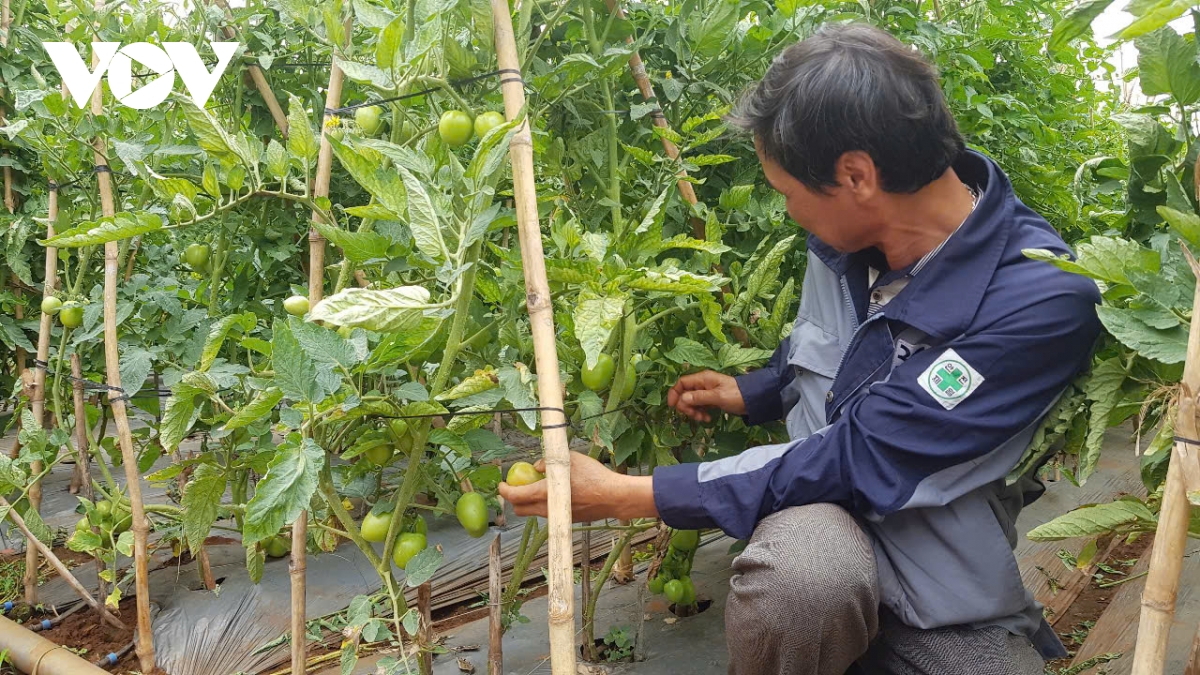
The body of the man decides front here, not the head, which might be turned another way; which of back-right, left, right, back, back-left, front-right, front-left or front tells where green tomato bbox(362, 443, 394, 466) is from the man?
front-right

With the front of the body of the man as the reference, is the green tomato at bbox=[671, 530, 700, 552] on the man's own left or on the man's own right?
on the man's own right

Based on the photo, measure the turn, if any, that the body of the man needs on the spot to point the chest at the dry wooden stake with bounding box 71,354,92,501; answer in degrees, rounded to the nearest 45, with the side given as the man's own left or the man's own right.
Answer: approximately 45° to the man's own right

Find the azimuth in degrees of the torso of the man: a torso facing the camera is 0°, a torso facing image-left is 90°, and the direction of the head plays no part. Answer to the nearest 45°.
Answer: approximately 45°
